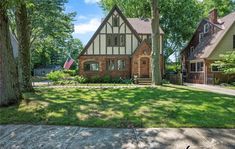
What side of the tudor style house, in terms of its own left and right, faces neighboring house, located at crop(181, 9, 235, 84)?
left

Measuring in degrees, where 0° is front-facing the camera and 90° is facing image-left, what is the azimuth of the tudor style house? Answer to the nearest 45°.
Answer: approximately 0°
